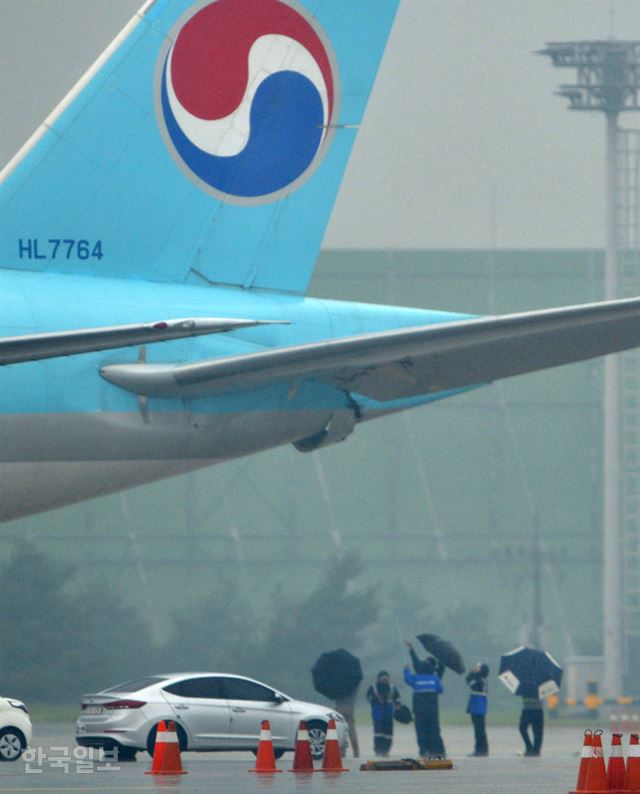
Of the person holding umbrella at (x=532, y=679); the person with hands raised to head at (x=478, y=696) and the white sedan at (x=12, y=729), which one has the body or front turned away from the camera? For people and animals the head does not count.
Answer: the person holding umbrella at (x=532, y=679)

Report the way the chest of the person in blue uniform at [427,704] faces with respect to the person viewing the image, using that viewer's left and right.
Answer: facing away from the viewer

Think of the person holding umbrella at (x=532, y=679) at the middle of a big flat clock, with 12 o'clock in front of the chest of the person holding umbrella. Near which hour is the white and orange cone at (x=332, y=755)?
The white and orange cone is roughly at 7 o'clock from the person holding umbrella.

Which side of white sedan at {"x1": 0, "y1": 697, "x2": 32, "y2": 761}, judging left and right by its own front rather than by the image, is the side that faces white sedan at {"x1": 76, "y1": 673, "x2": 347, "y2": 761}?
front

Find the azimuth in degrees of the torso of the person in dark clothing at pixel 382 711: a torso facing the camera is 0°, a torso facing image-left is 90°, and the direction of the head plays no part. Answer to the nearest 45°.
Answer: approximately 0°

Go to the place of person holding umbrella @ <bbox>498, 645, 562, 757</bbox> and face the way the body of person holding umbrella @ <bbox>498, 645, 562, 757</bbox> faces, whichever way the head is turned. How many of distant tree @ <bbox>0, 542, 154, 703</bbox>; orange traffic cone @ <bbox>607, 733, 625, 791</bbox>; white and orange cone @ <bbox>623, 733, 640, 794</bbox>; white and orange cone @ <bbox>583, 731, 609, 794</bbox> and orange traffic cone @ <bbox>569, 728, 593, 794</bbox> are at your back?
4

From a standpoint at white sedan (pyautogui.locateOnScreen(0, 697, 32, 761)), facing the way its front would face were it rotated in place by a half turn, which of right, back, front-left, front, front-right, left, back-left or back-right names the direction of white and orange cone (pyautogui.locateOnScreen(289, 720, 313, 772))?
back-left

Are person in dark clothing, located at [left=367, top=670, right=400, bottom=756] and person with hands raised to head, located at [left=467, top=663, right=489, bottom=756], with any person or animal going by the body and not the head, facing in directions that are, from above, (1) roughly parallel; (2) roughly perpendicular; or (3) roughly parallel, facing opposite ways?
roughly perpendicular

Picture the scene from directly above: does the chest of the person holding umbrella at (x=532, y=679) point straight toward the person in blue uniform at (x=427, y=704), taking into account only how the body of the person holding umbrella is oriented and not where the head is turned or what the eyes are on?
no

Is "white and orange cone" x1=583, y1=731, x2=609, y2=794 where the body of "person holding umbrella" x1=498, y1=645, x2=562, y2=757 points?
no

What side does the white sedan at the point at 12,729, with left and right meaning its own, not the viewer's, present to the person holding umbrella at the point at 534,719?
front

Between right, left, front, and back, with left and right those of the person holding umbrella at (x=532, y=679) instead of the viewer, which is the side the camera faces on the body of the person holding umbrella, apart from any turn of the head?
back

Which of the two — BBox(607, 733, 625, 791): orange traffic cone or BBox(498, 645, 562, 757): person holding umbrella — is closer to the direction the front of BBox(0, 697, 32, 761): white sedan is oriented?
the person holding umbrella

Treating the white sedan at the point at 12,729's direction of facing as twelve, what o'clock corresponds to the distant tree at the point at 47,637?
The distant tree is roughly at 9 o'clock from the white sedan.

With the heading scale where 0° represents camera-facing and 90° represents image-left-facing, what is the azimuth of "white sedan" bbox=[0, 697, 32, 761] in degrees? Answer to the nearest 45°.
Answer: approximately 270°
